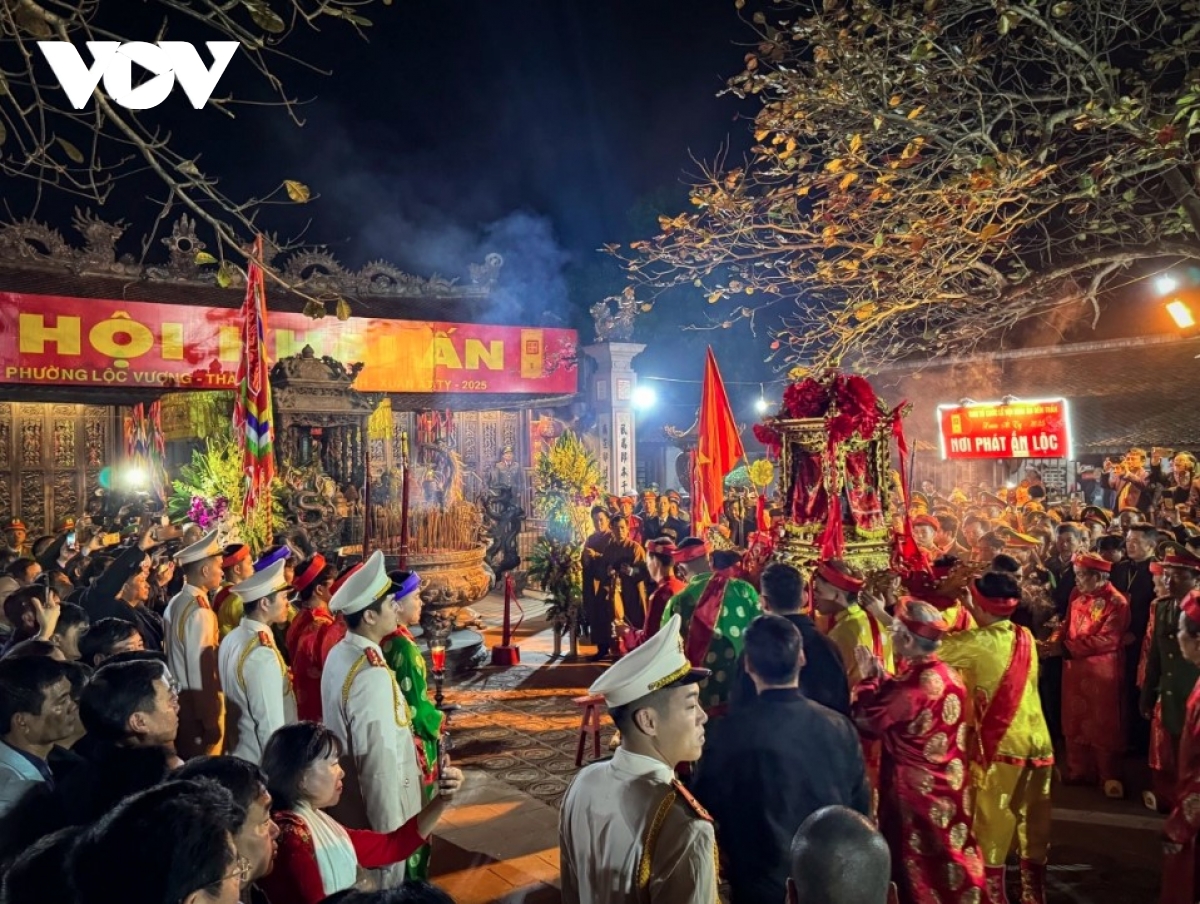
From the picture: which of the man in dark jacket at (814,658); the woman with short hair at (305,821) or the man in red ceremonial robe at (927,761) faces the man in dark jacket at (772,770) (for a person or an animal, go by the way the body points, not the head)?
the woman with short hair

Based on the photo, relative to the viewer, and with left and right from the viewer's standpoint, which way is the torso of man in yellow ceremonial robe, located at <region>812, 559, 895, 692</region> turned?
facing to the left of the viewer

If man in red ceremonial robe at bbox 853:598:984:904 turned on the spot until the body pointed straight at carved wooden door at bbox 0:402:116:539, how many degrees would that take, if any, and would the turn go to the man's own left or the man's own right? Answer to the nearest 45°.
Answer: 0° — they already face it

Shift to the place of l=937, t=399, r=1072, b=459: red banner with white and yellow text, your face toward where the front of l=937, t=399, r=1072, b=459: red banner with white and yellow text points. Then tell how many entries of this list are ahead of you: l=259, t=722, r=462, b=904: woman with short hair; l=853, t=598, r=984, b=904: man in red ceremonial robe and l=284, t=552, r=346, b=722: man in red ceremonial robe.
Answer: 3

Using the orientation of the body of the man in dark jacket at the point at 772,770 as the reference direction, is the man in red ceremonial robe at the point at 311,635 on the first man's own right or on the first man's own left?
on the first man's own left

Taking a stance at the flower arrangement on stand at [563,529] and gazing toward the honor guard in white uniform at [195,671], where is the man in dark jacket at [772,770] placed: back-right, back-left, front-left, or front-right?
front-left

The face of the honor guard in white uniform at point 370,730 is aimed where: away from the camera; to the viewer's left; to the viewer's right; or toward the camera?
to the viewer's right

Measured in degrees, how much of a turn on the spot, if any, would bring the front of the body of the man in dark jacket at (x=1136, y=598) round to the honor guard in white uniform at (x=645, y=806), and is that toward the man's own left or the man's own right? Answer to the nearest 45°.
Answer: approximately 45° to the man's own left

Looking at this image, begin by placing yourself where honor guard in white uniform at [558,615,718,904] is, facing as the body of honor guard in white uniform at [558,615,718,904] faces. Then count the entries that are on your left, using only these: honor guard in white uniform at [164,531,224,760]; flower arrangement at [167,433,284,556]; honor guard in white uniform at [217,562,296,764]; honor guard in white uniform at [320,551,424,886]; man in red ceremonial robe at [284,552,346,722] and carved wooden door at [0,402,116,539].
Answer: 6

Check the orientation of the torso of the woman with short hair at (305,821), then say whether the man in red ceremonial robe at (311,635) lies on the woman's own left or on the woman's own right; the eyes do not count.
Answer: on the woman's own left

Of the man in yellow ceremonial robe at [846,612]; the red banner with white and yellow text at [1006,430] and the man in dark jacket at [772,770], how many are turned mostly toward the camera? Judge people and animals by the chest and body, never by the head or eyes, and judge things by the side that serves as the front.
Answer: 1

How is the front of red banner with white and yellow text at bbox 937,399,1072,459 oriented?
toward the camera

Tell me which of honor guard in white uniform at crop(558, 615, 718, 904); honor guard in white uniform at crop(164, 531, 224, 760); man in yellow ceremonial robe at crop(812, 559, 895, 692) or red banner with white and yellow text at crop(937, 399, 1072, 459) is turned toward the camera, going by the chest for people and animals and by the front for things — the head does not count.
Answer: the red banner with white and yellow text

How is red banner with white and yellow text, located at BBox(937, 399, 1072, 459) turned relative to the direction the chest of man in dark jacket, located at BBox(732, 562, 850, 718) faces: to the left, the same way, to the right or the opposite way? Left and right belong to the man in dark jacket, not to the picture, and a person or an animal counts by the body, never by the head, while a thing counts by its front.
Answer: the opposite way

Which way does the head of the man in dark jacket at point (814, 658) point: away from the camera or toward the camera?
away from the camera

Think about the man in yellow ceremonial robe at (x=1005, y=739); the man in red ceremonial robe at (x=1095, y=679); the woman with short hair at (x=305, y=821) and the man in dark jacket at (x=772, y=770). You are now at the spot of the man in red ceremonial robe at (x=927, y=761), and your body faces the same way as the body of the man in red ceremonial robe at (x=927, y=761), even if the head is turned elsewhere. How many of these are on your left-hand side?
2

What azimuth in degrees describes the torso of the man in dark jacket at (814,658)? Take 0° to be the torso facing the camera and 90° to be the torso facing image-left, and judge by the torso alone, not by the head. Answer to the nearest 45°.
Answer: approximately 180°

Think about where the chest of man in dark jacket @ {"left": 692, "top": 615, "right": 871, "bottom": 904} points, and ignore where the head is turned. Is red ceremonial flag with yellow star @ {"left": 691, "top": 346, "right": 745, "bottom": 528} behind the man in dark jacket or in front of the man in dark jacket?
in front
